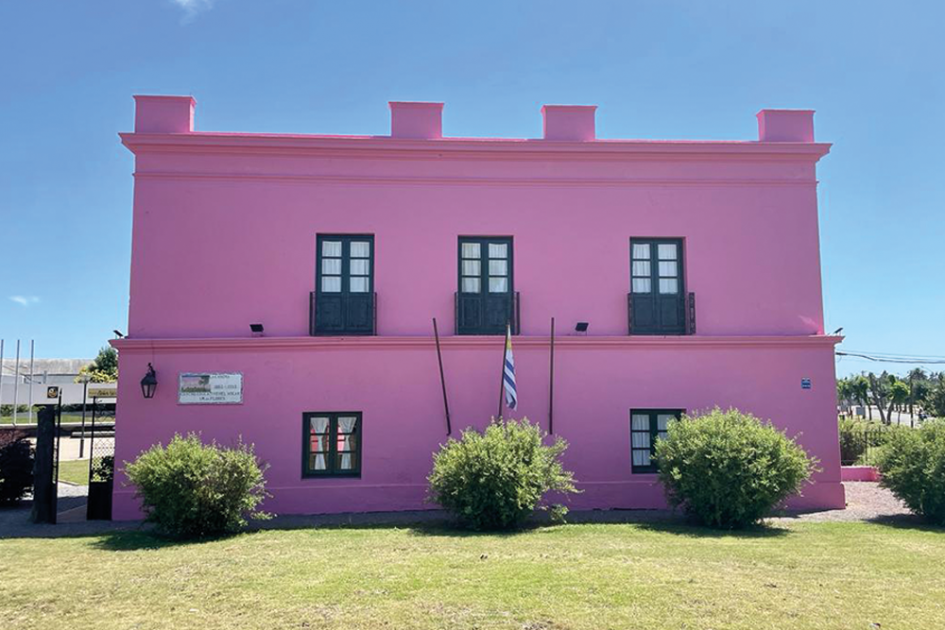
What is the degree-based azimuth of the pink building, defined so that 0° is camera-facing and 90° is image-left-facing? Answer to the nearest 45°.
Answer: approximately 0°

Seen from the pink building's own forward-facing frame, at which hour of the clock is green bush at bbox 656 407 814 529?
The green bush is roughly at 10 o'clock from the pink building.

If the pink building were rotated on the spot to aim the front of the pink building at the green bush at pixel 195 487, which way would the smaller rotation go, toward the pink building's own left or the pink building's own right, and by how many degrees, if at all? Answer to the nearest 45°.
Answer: approximately 45° to the pink building's own right

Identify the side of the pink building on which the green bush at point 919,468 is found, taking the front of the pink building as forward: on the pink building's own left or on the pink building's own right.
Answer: on the pink building's own left
